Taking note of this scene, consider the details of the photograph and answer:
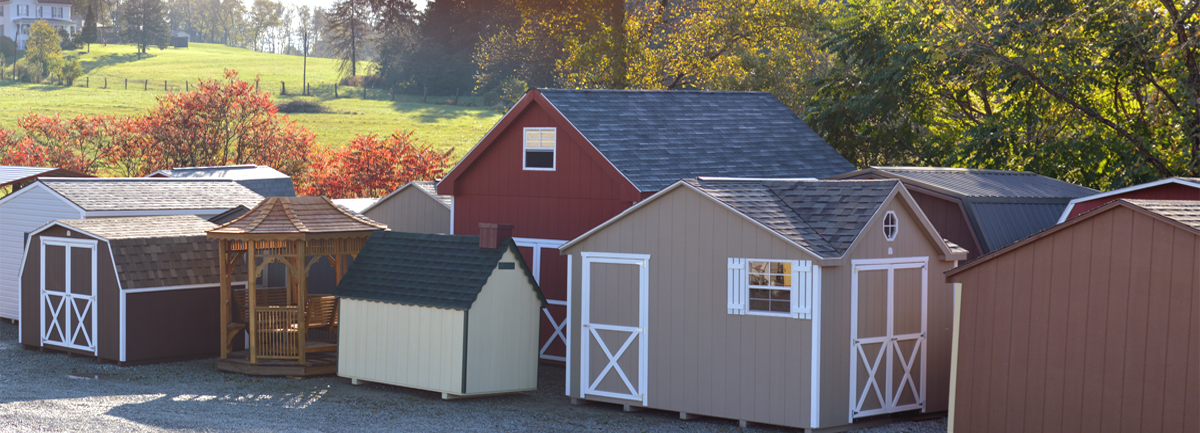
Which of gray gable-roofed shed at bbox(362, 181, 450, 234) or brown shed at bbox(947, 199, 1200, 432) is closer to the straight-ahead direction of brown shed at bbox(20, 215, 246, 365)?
the brown shed

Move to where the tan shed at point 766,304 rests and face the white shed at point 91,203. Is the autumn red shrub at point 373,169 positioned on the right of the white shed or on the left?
right

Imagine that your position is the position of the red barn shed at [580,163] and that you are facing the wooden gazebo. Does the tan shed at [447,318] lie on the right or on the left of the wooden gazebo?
left

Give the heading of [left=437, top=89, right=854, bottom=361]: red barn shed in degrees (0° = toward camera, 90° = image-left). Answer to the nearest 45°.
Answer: approximately 45°

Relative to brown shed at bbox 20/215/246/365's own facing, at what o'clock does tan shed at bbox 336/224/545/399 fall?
The tan shed is roughly at 9 o'clock from the brown shed.

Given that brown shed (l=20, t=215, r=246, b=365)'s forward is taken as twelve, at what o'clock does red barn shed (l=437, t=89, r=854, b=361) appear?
The red barn shed is roughly at 8 o'clock from the brown shed.
